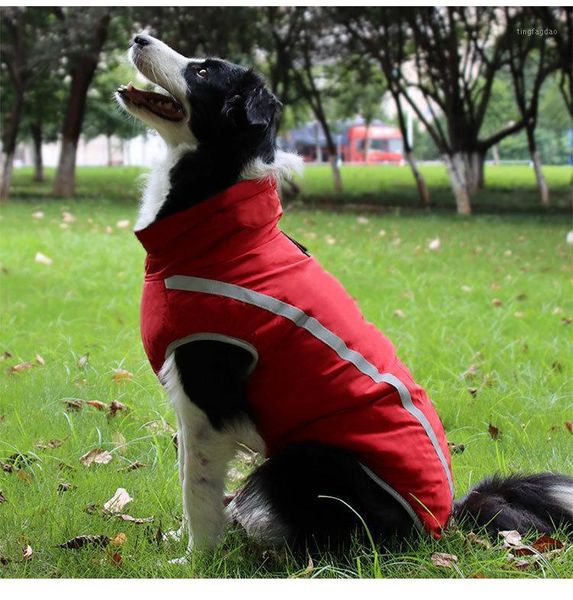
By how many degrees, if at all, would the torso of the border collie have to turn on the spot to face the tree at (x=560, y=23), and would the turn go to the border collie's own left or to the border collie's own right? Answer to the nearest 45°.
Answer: approximately 90° to the border collie's own right

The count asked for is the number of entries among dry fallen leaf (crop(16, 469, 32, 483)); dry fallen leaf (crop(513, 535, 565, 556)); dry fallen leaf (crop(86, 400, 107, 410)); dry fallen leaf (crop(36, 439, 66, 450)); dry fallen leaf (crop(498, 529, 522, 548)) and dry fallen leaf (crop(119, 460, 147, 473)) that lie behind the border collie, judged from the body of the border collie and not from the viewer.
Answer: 2

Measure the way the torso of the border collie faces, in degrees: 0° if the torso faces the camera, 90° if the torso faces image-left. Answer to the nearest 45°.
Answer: approximately 90°

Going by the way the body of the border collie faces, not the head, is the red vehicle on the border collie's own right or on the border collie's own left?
on the border collie's own right

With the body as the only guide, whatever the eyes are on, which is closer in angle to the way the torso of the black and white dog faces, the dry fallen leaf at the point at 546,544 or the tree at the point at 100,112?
the tree

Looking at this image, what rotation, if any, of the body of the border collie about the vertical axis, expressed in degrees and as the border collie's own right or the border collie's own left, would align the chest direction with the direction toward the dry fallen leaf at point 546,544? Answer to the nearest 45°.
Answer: approximately 180°

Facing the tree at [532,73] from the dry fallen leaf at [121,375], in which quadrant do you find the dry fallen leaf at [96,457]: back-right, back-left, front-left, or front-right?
back-right

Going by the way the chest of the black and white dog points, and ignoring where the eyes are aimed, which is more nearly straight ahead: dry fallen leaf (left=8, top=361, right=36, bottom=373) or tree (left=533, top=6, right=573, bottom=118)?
the dry fallen leaf

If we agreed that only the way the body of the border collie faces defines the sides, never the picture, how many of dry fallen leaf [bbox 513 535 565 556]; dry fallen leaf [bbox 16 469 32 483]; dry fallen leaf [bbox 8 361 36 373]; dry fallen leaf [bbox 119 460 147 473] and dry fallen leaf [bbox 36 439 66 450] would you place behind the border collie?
1

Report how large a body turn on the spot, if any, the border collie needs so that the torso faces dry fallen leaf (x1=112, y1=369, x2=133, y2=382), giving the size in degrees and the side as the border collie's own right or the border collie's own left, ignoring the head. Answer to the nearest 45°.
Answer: approximately 45° to the border collie's own right

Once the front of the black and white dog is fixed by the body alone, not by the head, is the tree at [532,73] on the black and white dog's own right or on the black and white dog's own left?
on the black and white dog's own right

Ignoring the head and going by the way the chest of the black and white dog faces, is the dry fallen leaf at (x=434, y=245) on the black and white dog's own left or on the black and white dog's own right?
on the black and white dog's own right

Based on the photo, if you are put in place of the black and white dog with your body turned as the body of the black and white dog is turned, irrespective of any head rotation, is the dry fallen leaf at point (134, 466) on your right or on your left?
on your right
